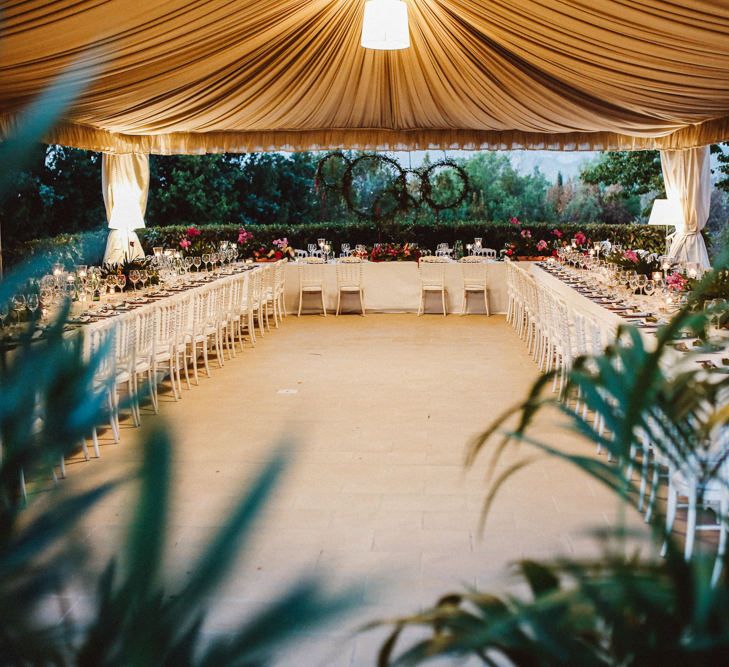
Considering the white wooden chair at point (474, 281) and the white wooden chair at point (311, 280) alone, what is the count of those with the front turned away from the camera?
2

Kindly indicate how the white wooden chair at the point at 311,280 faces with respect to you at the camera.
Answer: facing away from the viewer

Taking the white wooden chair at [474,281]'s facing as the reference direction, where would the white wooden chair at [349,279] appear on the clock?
the white wooden chair at [349,279] is roughly at 9 o'clock from the white wooden chair at [474,281].

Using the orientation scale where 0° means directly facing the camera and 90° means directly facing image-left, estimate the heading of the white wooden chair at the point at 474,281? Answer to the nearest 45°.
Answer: approximately 180°

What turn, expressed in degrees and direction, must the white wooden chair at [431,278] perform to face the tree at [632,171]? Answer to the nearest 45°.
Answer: approximately 45° to its right

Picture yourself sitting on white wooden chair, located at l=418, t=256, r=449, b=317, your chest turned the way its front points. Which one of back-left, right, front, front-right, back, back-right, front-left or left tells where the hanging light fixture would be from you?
back

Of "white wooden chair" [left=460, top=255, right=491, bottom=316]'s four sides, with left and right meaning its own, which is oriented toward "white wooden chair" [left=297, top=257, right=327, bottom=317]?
left

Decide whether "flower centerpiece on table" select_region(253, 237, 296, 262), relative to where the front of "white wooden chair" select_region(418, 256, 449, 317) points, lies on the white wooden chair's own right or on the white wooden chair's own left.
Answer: on the white wooden chair's own left

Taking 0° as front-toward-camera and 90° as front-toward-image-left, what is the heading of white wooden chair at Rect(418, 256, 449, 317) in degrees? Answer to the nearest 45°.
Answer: approximately 180°

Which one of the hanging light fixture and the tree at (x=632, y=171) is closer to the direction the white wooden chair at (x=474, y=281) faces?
the tree

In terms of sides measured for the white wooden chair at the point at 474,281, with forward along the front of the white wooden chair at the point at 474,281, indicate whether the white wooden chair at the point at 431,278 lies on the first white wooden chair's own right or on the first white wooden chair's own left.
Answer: on the first white wooden chair's own left
